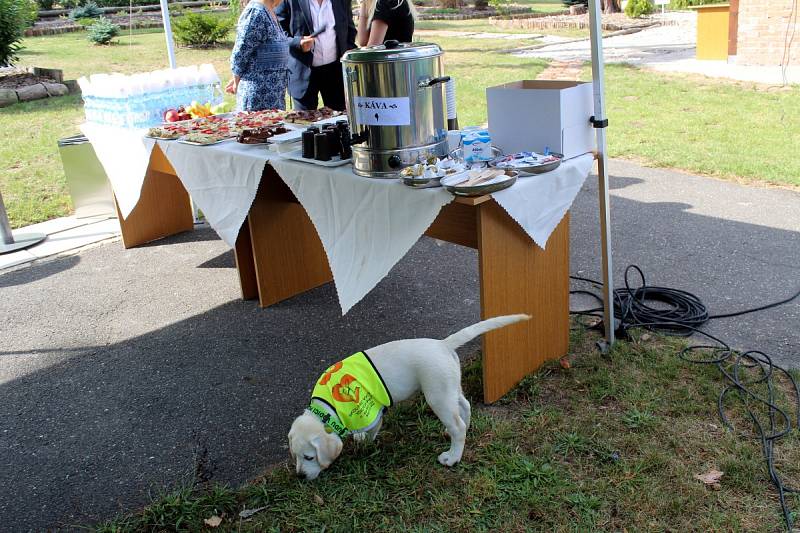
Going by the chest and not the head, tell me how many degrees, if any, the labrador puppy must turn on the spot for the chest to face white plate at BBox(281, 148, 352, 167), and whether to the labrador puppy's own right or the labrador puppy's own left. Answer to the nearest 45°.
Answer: approximately 90° to the labrador puppy's own right

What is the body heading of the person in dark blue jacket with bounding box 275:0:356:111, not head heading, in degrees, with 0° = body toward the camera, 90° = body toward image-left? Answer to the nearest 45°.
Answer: approximately 0°

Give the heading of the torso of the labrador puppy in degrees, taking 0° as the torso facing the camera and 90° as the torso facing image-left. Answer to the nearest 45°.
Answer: approximately 90°

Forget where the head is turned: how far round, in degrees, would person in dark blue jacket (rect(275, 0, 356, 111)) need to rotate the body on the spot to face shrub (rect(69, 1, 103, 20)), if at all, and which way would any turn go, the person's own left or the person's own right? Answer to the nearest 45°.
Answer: approximately 180°

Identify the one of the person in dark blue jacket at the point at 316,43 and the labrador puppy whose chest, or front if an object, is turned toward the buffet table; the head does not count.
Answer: the person in dark blue jacket

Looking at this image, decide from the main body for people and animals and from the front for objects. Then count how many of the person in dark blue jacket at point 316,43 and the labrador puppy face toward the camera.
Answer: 1

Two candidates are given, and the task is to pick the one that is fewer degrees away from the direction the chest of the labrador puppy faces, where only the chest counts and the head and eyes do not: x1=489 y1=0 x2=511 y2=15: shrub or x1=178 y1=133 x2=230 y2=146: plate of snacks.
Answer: the plate of snacks

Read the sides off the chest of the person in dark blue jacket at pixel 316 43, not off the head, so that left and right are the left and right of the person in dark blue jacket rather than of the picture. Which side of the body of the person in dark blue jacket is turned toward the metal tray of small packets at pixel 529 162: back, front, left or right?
front

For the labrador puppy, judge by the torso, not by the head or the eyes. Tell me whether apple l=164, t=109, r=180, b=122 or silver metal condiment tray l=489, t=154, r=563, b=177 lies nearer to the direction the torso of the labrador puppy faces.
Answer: the apple

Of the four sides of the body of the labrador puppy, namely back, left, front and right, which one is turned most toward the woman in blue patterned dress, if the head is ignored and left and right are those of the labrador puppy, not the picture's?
right

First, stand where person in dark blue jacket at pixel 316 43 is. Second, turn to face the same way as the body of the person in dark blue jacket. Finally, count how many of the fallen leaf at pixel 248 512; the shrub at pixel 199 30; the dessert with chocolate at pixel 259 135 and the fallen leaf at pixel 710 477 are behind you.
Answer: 1

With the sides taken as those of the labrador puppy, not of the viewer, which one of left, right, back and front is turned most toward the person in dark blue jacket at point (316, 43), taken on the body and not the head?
right

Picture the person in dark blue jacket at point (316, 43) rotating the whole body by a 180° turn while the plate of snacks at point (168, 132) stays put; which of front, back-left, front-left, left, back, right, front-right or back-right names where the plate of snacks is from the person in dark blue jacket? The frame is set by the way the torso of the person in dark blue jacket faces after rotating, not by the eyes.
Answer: back-left
